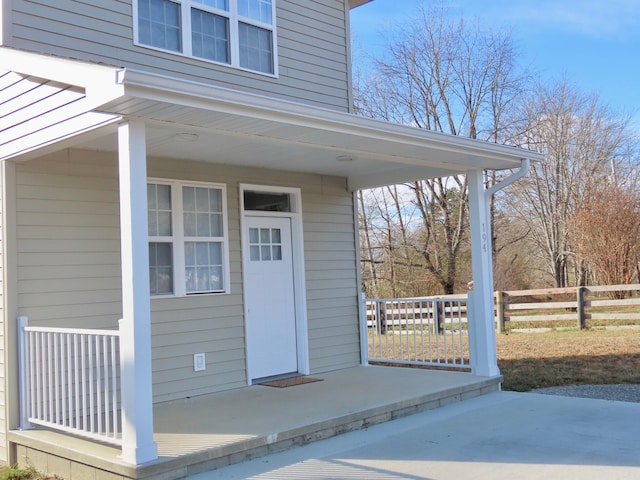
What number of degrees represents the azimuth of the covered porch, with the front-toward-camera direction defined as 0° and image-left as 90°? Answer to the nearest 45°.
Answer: approximately 315°

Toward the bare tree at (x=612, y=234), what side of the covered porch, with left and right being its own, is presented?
left

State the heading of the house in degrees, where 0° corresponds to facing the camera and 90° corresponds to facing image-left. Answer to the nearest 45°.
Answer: approximately 315°

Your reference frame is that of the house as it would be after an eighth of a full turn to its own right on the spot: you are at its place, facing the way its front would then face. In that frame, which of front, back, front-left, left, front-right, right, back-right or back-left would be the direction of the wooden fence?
back-left

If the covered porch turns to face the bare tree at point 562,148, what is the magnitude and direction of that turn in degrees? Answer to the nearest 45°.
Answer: approximately 90° to its left

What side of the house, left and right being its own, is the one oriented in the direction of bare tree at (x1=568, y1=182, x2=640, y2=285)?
left

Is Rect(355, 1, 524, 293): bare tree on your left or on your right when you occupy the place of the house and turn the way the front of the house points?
on your left
